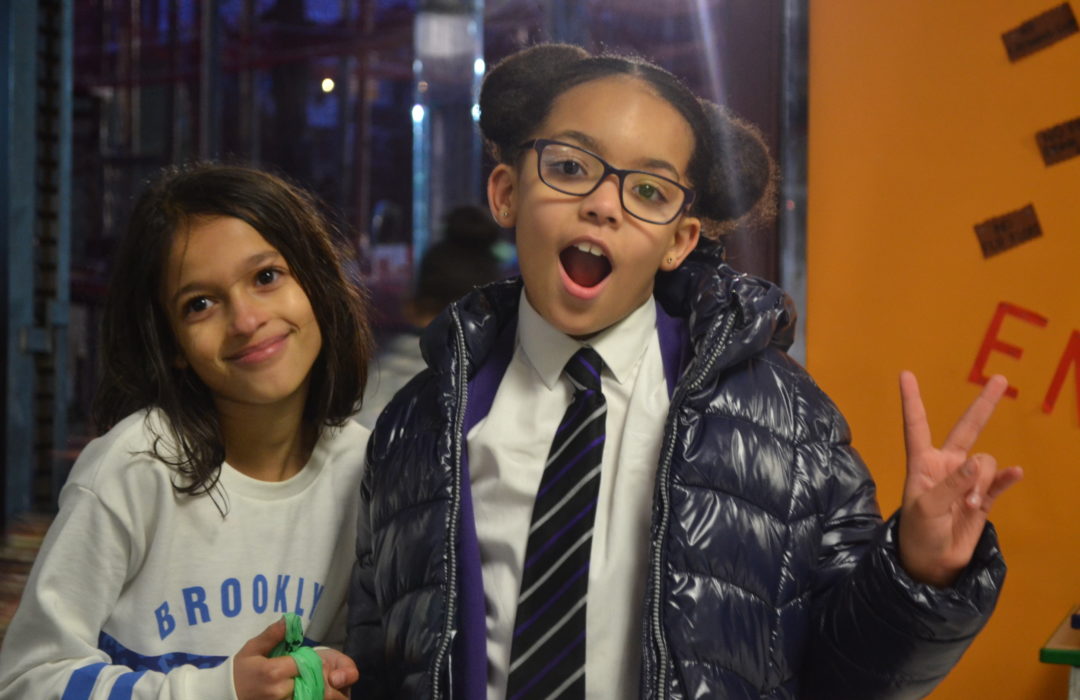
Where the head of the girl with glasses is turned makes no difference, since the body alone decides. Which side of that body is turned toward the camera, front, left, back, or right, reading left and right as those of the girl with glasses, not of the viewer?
front

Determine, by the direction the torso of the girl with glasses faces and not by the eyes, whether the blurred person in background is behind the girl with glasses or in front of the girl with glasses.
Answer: behind
